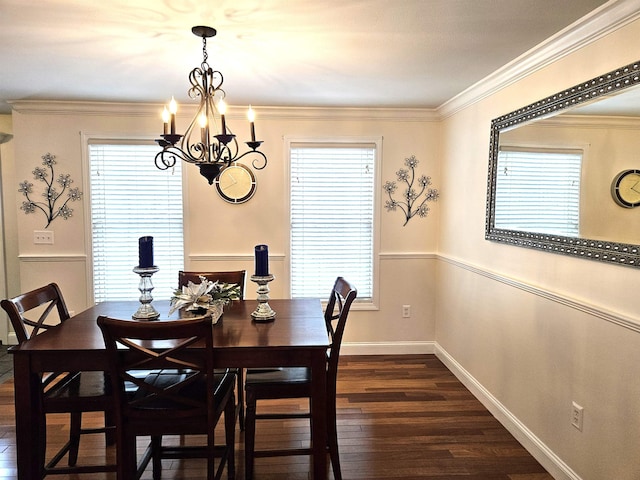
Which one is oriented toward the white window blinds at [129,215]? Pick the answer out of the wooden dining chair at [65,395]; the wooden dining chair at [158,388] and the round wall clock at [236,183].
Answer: the wooden dining chair at [158,388]

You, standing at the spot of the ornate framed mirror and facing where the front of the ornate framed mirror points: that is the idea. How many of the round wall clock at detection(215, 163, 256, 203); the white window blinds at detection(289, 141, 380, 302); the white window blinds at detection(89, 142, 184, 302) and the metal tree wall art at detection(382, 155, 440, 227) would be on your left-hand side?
0

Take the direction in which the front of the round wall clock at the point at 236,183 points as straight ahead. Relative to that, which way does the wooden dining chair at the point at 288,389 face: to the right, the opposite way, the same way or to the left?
to the right

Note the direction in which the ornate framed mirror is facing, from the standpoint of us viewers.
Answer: facing the viewer and to the left of the viewer

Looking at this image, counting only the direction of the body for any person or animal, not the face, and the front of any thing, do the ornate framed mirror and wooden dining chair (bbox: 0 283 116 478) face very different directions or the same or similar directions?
very different directions

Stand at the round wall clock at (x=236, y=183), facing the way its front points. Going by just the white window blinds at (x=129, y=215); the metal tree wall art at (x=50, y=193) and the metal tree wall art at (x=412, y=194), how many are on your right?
2

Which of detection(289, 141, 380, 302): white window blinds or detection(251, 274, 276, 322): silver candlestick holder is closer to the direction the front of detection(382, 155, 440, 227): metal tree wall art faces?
the silver candlestick holder

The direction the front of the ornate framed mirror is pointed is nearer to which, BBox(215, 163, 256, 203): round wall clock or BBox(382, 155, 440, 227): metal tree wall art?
the round wall clock

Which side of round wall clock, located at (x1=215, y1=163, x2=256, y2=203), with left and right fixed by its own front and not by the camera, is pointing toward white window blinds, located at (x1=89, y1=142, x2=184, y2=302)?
right

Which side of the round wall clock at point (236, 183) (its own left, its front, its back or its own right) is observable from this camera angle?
front

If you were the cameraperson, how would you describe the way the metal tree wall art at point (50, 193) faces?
facing the viewer

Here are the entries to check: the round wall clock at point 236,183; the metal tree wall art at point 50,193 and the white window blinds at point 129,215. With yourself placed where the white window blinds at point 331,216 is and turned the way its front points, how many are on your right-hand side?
3

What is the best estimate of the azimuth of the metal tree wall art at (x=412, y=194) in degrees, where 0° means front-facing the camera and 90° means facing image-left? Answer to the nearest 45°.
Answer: approximately 0°

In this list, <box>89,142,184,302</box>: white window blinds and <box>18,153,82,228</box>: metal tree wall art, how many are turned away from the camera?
0

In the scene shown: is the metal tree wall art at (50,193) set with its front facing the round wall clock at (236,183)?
no

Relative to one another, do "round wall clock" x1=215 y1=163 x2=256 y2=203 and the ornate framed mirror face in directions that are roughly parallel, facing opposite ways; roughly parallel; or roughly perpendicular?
roughly perpendicular

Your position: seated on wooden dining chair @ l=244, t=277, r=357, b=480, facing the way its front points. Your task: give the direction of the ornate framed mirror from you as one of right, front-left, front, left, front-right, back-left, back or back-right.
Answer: back

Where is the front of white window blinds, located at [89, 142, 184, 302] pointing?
toward the camera

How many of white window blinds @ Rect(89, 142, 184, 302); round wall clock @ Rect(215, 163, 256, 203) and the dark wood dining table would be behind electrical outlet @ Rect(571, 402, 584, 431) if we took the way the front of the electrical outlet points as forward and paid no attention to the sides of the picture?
0

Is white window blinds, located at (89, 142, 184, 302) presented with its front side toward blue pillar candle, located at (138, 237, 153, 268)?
yes

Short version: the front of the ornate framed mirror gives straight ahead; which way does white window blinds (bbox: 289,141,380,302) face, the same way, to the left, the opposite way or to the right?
to the left

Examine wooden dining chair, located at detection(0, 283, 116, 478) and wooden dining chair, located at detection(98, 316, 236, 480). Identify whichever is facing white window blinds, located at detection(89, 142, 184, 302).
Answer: wooden dining chair, located at detection(98, 316, 236, 480)
